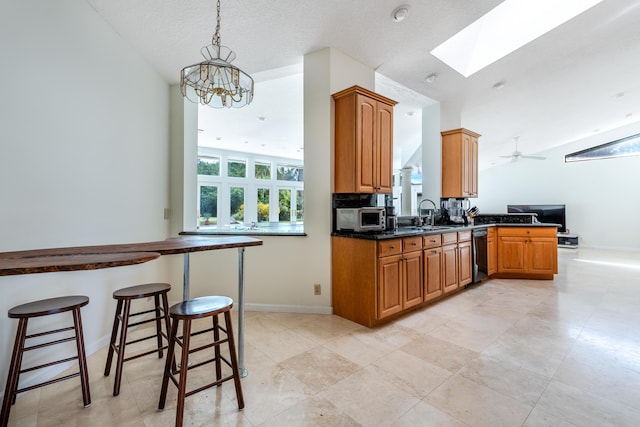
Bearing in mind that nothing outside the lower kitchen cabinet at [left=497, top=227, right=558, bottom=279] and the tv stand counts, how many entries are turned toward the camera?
2

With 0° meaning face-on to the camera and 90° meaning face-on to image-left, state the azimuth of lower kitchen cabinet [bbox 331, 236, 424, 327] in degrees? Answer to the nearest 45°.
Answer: approximately 315°

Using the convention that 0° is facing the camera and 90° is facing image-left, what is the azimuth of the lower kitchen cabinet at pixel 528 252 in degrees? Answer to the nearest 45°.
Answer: approximately 0°

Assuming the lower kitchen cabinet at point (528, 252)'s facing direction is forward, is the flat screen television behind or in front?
behind

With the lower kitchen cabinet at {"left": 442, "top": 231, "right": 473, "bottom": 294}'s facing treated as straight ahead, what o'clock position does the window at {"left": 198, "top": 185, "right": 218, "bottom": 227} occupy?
The window is roughly at 5 o'clock from the lower kitchen cabinet.

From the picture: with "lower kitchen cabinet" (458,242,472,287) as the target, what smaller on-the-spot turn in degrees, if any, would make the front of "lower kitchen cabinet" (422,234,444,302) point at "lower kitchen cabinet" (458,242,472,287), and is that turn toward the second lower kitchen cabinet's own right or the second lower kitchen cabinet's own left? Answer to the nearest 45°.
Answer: approximately 90° to the second lower kitchen cabinet's own left

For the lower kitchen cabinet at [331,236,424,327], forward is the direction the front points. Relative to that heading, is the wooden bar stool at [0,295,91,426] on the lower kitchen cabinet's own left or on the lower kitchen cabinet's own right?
on the lower kitchen cabinet's own right

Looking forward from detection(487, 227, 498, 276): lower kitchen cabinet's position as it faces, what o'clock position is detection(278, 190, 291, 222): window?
The window is roughly at 5 o'clock from the lower kitchen cabinet.

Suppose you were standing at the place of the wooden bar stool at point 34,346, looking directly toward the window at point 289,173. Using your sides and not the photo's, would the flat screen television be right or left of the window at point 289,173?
right

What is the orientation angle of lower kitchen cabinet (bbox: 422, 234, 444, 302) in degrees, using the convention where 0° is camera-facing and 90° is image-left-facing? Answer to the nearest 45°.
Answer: approximately 315°
